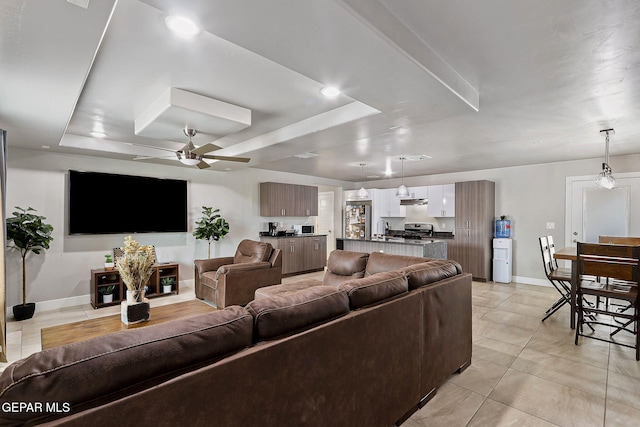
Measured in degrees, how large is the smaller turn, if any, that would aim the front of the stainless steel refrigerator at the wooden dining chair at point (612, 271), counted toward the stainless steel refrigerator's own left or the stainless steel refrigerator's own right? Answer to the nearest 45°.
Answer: approximately 90° to the stainless steel refrigerator's own left

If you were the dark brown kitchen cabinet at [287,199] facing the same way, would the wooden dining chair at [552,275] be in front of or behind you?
in front

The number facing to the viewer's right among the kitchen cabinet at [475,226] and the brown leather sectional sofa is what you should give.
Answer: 0

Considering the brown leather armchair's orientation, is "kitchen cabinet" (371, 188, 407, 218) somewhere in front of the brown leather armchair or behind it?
behind

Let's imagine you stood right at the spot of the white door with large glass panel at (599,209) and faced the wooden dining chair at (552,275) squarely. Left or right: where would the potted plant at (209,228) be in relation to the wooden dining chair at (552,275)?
right

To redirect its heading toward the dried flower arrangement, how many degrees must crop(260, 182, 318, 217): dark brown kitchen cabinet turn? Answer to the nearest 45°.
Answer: approximately 45° to its right

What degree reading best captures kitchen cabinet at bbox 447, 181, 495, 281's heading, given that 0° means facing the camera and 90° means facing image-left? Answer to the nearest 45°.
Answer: approximately 45°

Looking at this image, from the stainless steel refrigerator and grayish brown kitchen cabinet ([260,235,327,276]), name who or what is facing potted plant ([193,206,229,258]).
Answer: the stainless steel refrigerator

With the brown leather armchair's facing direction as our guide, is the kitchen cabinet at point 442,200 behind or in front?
behind

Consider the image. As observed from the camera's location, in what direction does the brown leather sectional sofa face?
facing away from the viewer and to the left of the viewer

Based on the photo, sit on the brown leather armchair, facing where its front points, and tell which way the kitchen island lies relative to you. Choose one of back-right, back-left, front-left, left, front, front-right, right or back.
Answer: back-left

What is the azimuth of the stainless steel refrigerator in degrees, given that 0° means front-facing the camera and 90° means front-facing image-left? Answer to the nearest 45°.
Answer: approximately 45°

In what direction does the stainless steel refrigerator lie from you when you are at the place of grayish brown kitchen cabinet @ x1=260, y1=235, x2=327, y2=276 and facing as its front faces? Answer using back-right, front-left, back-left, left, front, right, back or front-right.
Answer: left
